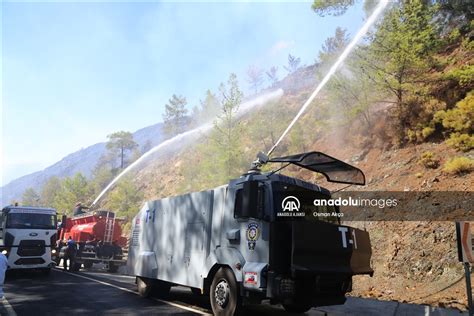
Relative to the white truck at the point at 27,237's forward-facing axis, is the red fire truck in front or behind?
behind

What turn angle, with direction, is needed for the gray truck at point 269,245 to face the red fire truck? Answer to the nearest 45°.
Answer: approximately 180°

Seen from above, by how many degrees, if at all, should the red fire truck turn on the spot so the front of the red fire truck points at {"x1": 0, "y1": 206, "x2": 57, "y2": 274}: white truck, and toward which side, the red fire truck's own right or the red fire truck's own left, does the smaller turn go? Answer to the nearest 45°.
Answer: approximately 90° to the red fire truck's own left

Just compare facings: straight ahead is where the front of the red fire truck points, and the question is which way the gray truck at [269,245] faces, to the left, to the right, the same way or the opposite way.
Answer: the opposite way

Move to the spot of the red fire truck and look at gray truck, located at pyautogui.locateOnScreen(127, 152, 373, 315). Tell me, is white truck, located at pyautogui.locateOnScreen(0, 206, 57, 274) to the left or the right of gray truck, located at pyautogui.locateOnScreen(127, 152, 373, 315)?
right

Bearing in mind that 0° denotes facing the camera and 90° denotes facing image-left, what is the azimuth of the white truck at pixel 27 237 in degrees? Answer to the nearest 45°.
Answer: approximately 0°

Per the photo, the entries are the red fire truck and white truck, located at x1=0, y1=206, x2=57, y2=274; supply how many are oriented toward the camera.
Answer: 1

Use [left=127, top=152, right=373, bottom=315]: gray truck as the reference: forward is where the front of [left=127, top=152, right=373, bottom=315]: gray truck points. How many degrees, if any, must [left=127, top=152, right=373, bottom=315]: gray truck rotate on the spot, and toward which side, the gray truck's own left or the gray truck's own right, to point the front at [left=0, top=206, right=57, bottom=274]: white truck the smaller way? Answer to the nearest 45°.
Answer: approximately 180°

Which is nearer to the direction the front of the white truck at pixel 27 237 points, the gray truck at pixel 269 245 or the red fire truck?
the gray truck
